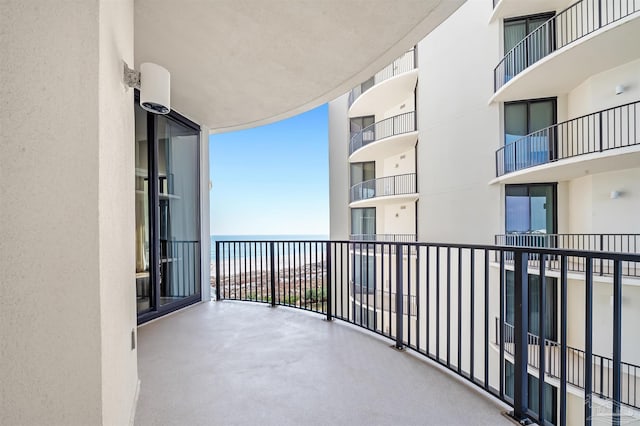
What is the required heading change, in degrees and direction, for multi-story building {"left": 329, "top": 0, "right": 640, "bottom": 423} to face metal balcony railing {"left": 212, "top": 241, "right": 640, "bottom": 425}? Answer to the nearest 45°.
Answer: approximately 45° to its left

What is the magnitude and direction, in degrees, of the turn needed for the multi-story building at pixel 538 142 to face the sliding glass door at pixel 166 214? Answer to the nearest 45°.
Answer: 0° — it already faces it

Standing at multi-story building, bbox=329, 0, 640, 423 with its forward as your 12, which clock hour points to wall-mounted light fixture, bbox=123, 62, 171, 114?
The wall-mounted light fixture is roughly at 11 o'clock from the multi-story building.

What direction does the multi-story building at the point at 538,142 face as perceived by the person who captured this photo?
facing the viewer and to the left of the viewer

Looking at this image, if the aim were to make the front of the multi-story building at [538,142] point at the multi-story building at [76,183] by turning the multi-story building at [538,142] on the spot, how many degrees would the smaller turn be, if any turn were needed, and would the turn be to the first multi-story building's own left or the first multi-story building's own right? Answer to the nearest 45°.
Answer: approximately 45° to the first multi-story building's own left
